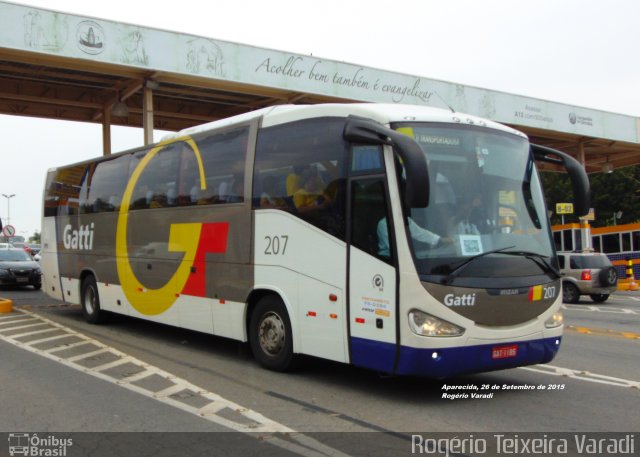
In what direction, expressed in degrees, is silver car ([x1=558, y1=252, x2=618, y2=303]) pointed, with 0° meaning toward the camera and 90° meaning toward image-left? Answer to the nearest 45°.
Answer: approximately 135°

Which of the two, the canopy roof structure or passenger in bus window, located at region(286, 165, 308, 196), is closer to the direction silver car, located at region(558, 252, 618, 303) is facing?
the canopy roof structure

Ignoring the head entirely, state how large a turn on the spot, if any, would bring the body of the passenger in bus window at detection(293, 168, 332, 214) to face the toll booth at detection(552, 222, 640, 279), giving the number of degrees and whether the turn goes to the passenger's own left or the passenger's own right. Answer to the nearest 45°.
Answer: approximately 90° to the passenger's own left

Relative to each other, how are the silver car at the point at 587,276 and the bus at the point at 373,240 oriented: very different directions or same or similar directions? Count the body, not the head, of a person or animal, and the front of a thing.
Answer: very different directions

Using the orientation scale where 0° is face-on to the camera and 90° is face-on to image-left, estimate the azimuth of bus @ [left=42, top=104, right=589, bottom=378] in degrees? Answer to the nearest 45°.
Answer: approximately 315°

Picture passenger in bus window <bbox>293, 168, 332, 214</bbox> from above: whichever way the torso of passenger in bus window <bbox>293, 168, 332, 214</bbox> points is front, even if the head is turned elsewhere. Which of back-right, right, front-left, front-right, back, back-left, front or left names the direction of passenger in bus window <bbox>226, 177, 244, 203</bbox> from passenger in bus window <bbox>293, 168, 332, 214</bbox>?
back

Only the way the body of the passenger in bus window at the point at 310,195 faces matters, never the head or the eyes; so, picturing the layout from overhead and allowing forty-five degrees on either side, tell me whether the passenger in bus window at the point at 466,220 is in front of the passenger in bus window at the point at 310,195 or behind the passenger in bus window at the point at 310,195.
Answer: in front

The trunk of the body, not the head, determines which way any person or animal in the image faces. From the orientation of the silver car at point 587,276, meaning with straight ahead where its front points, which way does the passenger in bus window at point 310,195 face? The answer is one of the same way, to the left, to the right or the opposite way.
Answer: the opposite way

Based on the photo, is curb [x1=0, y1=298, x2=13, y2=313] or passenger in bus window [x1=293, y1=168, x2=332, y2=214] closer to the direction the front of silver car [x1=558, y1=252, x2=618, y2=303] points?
the curb

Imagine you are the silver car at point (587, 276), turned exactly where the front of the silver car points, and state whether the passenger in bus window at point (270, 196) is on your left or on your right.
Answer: on your left
